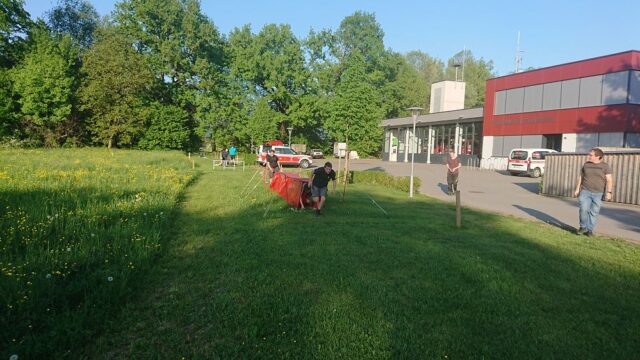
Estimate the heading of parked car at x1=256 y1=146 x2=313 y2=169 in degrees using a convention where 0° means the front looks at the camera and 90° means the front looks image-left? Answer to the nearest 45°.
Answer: approximately 270°

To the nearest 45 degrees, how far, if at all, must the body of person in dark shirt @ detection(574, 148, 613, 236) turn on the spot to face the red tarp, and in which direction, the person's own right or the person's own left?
approximately 45° to the person's own right

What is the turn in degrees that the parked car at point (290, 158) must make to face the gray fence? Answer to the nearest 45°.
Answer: approximately 45° to its right

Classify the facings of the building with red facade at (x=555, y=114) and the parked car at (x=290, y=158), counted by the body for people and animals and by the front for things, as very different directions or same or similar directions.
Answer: very different directions

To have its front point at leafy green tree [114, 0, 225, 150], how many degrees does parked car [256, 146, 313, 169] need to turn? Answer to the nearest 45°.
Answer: approximately 135° to its left

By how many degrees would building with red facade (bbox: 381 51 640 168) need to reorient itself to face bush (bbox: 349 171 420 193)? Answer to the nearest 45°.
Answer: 0° — it already faces it
